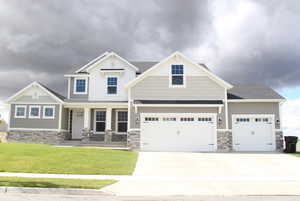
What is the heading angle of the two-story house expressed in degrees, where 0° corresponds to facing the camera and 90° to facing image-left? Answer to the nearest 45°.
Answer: approximately 0°
